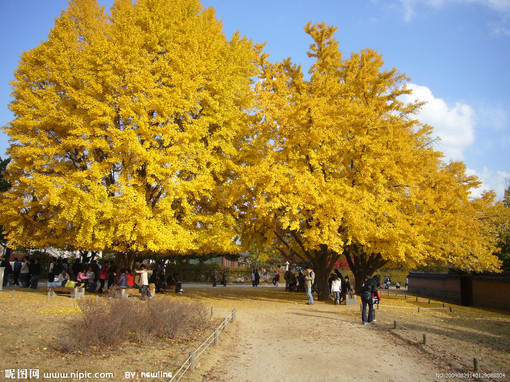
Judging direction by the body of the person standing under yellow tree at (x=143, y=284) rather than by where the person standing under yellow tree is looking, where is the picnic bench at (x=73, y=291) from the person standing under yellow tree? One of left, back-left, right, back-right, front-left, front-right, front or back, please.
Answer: front-right

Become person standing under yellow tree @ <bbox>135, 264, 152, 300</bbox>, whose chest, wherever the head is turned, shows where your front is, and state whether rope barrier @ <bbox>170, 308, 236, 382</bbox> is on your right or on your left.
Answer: on your left

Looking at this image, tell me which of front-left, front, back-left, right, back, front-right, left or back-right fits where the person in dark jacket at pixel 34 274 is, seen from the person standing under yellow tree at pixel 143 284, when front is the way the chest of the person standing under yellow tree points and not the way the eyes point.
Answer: front-right

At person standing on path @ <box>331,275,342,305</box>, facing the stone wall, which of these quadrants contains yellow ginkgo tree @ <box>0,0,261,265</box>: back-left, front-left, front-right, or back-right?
back-left

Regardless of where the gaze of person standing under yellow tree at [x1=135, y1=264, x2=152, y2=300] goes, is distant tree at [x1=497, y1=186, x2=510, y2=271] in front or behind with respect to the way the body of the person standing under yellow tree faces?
behind

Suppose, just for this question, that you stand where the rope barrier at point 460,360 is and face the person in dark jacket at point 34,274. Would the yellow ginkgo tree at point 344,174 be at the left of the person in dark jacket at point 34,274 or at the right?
right
